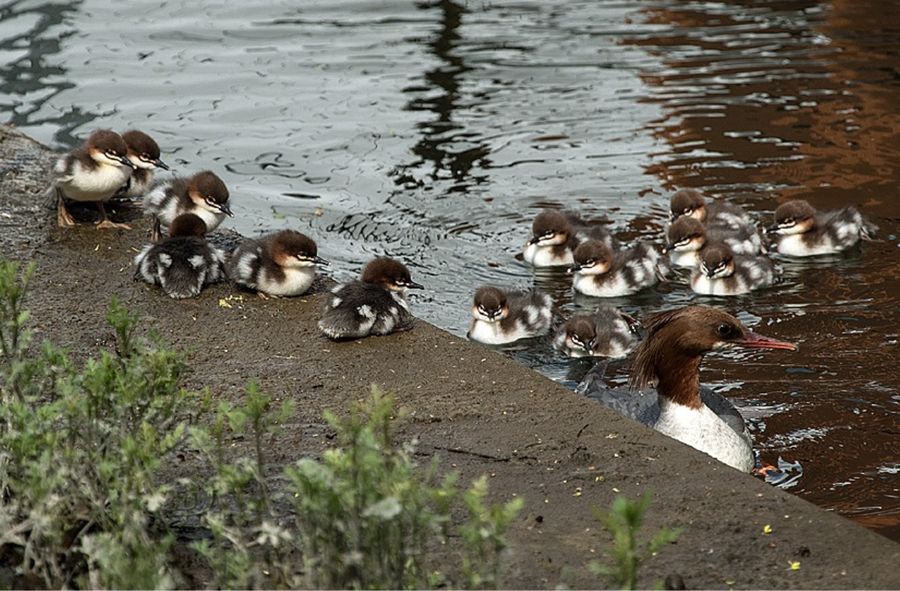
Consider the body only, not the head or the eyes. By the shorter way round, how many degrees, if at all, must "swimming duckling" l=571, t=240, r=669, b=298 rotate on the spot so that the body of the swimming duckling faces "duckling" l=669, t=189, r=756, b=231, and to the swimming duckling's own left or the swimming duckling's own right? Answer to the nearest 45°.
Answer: approximately 180°

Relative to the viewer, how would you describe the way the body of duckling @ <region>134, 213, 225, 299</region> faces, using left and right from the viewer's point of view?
facing away from the viewer

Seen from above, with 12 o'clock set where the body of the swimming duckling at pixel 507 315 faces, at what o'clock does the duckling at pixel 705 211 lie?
The duckling is roughly at 6 o'clock from the swimming duckling.

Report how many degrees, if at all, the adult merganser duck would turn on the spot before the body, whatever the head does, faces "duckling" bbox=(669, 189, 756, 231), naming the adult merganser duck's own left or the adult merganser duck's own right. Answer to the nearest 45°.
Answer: approximately 135° to the adult merganser duck's own left

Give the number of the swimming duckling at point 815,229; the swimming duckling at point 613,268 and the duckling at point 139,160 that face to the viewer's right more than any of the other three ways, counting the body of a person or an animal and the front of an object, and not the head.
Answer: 1

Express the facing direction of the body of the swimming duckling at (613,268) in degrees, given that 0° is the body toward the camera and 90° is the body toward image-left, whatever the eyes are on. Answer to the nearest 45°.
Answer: approximately 45°

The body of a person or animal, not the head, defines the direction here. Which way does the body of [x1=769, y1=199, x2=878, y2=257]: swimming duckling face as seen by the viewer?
to the viewer's left

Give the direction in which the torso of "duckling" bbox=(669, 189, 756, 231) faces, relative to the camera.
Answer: to the viewer's left

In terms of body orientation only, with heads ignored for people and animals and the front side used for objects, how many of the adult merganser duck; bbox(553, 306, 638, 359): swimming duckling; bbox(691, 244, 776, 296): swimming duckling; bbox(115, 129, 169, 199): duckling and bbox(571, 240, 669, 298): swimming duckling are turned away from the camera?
0

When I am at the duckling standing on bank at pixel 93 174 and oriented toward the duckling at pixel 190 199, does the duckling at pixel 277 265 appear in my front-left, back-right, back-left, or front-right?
front-right

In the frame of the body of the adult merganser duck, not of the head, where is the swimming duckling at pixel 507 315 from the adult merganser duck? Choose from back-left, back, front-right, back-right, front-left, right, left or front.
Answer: back

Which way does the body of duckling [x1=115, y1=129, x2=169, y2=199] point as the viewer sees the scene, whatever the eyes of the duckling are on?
to the viewer's right

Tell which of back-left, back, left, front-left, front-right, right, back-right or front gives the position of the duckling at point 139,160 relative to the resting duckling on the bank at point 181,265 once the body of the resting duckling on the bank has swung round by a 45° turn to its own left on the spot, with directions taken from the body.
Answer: front-right

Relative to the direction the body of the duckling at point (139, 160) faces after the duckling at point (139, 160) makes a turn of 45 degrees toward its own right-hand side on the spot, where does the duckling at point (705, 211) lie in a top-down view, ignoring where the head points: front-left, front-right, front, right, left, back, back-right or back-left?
front-left

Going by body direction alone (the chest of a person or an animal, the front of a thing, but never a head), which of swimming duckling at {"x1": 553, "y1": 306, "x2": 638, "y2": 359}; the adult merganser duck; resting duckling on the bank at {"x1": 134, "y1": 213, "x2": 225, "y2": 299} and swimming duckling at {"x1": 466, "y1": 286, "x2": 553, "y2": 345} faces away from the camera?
the resting duckling on the bank

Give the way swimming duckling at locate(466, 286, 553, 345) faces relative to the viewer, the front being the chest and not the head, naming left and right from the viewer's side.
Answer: facing the viewer and to the left of the viewer

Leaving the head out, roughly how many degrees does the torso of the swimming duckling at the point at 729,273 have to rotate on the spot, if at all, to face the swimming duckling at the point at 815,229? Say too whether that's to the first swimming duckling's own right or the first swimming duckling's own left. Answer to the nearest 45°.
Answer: approximately 180°

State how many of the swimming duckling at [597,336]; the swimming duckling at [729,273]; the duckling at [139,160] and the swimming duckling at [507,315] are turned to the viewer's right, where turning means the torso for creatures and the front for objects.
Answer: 1
